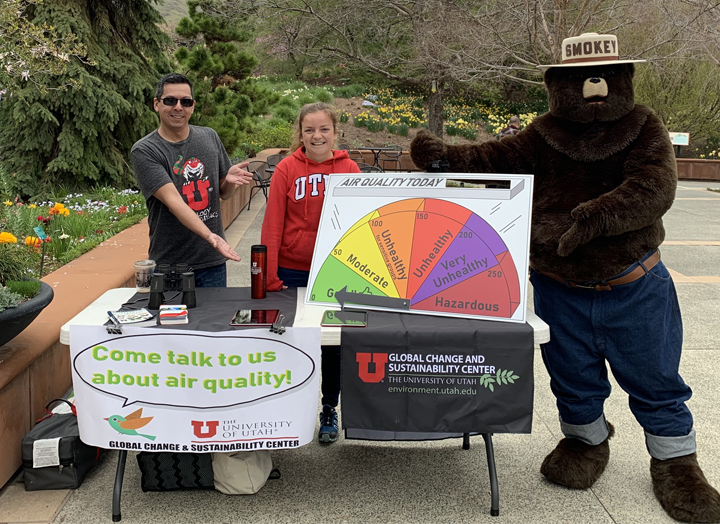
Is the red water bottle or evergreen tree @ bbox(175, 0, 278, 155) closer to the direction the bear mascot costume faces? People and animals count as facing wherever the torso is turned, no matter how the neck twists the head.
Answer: the red water bottle

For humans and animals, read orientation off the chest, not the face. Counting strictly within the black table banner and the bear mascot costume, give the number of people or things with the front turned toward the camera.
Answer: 2

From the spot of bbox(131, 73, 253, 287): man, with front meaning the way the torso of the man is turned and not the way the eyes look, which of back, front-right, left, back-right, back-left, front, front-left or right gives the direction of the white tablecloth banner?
front-right

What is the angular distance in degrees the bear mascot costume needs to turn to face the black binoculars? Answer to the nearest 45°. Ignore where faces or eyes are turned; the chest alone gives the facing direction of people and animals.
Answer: approximately 90° to its right

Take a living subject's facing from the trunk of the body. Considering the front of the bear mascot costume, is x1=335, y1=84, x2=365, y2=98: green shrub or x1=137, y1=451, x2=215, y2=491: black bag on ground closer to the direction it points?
the black bag on ground

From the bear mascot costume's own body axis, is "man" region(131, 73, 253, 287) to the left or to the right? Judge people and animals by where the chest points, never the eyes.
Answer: on its right

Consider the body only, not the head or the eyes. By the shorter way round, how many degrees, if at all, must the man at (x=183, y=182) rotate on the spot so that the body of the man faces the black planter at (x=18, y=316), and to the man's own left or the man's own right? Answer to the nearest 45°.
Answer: approximately 90° to the man's own right

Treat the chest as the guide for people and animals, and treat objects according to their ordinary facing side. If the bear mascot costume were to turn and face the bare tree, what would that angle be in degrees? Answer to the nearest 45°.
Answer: approximately 180°

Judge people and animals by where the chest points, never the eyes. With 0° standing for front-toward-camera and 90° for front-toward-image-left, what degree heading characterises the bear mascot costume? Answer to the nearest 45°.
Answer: approximately 0°

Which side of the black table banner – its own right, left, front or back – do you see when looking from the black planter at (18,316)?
right

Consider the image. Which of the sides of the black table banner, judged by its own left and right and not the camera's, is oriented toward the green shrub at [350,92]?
back

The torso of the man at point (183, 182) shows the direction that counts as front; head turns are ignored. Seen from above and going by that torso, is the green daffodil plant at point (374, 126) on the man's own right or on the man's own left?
on the man's own left

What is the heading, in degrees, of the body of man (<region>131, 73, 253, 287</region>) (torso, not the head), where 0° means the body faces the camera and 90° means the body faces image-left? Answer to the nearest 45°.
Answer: approximately 315°

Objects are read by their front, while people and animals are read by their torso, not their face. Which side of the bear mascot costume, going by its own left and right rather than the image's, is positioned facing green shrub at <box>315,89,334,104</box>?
back
